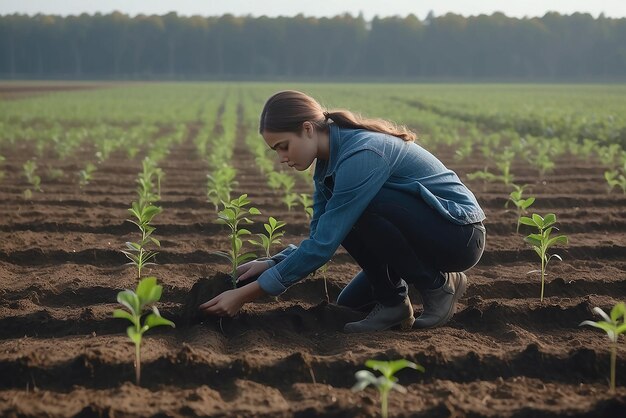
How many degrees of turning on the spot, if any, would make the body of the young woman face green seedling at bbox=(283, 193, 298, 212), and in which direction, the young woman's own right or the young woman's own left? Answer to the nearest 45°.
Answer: approximately 90° to the young woman's own right

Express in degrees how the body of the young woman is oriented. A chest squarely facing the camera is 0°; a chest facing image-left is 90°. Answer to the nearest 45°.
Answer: approximately 90°

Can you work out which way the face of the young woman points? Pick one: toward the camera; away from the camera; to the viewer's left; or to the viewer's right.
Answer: to the viewer's left

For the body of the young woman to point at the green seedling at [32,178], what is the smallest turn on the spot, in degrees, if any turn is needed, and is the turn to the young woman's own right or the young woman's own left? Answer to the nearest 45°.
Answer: approximately 45° to the young woman's own right

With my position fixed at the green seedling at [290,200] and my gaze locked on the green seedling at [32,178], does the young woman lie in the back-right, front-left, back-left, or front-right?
back-left
